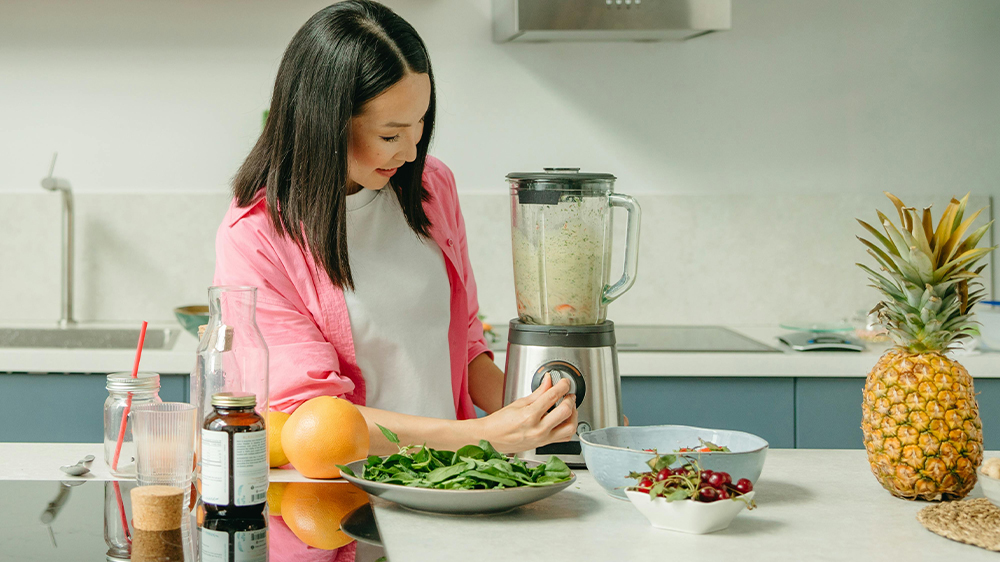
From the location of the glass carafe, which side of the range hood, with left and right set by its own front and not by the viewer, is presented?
front

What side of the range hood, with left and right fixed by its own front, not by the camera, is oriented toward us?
front

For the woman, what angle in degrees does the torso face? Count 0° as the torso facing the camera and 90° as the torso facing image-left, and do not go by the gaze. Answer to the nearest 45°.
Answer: approximately 315°

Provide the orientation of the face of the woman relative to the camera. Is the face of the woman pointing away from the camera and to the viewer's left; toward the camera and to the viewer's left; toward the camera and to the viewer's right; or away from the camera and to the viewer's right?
toward the camera and to the viewer's right

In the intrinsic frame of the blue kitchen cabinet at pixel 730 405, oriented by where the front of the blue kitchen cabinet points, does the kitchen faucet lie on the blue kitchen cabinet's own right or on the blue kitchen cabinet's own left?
on the blue kitchen cabinet's own right

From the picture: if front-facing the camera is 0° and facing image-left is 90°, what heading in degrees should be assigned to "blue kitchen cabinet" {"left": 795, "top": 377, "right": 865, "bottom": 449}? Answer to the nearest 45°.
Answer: approximately 0°

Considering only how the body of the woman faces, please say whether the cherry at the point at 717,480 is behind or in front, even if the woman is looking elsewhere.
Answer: in front

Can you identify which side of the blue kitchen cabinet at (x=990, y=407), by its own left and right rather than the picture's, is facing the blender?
front

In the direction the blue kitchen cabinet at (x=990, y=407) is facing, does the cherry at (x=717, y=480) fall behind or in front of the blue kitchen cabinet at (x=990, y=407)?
in front

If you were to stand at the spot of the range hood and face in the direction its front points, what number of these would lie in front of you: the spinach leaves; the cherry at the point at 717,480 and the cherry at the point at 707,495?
3

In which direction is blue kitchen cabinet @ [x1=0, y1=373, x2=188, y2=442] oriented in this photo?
toward the camera
